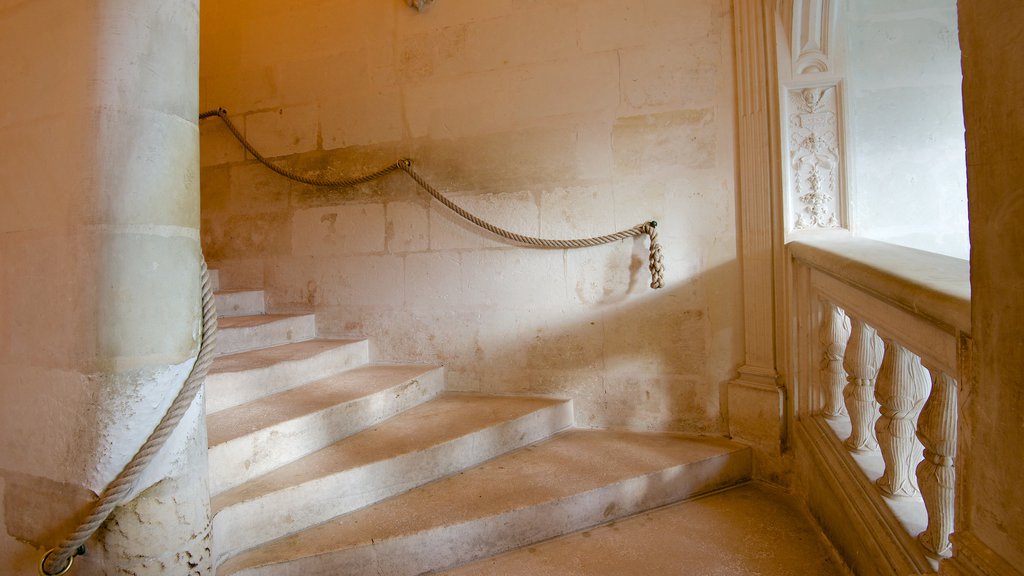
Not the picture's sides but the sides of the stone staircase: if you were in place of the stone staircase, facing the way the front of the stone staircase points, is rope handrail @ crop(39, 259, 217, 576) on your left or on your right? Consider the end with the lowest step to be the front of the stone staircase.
on your right

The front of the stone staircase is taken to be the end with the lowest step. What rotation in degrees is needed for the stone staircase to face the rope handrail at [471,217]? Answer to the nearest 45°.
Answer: approximately 135° to its left

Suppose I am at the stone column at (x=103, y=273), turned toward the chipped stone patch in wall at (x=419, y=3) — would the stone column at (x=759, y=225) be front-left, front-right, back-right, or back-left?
front-right

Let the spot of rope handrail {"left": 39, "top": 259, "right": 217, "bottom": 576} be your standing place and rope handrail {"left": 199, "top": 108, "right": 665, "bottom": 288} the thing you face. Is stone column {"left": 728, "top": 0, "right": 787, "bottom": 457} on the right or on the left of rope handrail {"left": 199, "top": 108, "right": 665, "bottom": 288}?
right

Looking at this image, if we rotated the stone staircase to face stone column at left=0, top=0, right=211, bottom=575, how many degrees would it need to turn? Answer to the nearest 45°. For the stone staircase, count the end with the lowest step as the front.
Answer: approximately 90° to its right

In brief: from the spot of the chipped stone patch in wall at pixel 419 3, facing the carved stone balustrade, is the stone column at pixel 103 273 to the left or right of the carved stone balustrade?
right

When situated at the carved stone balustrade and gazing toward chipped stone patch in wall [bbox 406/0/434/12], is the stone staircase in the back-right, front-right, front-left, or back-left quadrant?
front-left
